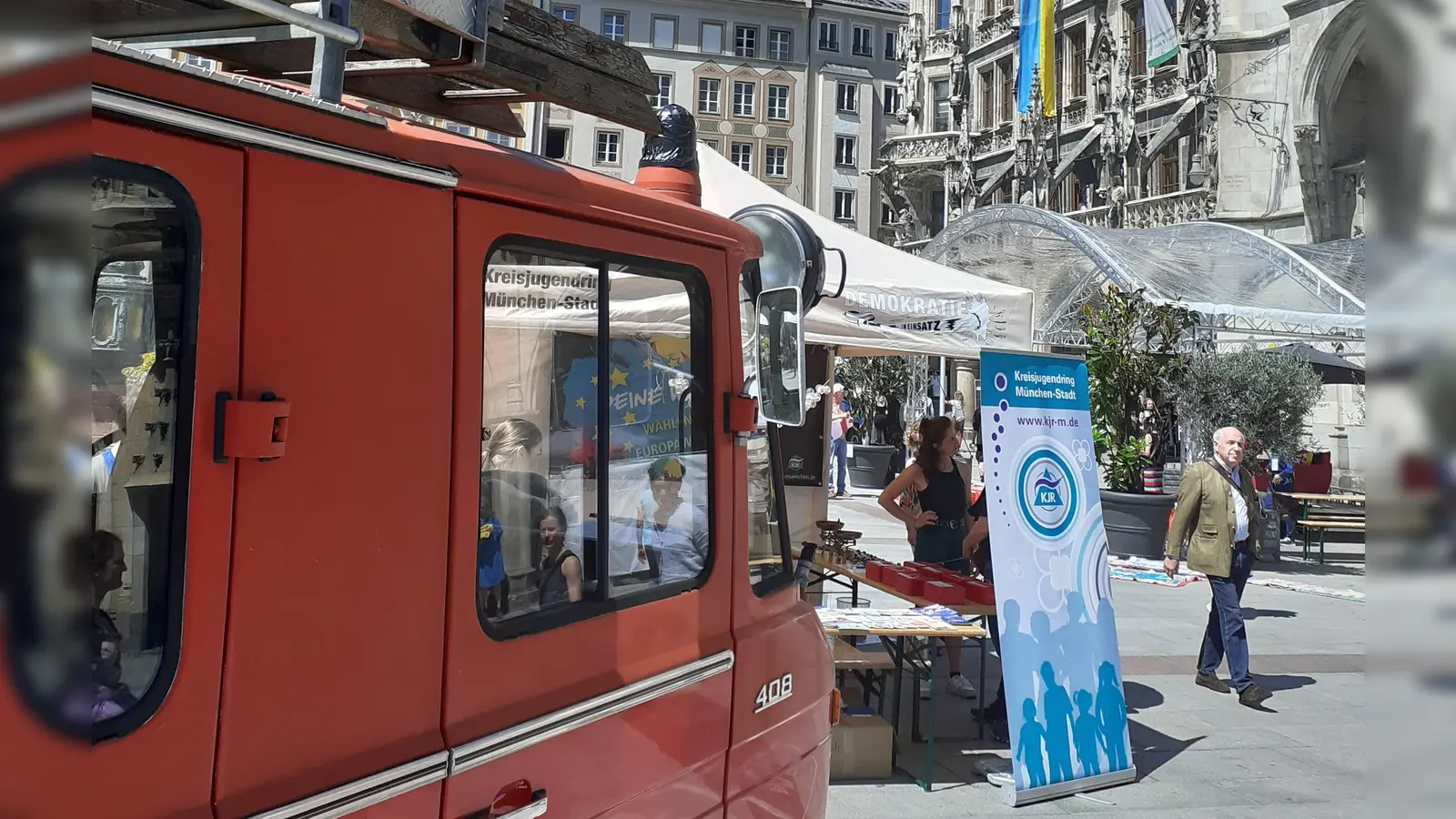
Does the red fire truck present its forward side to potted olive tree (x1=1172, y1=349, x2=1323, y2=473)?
yes

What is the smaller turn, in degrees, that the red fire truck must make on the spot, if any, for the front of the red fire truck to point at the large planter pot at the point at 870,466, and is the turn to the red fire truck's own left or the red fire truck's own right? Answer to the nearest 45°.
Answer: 0° — it already faces it

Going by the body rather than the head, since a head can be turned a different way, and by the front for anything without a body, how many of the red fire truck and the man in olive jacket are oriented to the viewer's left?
0

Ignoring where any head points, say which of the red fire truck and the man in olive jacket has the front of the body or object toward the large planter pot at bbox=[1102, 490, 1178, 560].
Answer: the red fire truck

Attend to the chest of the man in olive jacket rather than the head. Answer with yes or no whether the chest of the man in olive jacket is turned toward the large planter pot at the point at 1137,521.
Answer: no

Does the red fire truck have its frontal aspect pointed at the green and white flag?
yes

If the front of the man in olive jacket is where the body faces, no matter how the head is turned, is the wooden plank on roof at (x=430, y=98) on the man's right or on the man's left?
on the man's right

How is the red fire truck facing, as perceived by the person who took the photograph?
facing away from the viewer and to the right of the viewer

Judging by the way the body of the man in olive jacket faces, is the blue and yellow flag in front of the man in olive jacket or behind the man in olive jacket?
behind

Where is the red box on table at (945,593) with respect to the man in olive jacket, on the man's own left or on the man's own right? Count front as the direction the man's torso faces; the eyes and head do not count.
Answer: on the man's own right

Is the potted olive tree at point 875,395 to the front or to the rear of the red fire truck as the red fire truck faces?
to the front

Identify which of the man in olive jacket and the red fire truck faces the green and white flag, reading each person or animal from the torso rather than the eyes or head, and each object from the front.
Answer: the red fire truck

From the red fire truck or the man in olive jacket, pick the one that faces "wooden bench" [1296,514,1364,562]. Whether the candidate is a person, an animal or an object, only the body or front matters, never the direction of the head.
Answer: the red fire truck

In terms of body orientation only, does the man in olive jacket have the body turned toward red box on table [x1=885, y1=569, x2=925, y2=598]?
no

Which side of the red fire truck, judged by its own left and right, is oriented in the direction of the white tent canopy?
front

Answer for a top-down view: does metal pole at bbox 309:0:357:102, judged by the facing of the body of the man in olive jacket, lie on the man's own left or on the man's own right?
on the man's own right

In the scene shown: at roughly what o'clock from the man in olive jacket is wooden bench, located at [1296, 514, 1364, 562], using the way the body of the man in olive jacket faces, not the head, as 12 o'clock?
The wooden bench is roughly at 8 o'clock from the man in olive jacket.

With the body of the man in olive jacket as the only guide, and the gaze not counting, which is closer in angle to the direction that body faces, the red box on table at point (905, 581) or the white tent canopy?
the red box on table
